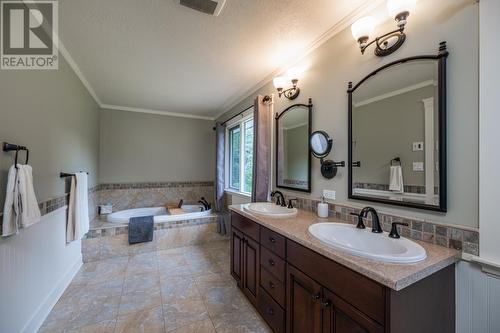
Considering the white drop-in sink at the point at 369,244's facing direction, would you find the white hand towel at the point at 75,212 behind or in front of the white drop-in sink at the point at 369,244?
in front

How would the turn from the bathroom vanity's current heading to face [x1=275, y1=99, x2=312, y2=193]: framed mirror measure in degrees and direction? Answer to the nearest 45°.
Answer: approximately 90° to its right

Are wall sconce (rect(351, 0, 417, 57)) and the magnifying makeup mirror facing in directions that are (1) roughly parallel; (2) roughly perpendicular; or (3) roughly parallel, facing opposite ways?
roughly parallel

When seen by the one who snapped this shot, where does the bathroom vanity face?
facing the viewer and to the left of the viewer

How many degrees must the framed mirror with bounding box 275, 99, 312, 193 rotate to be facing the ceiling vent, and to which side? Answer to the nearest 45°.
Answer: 0° — it already faces it

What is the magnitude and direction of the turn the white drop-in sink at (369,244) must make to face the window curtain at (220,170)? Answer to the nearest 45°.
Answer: approximately 90° to its right

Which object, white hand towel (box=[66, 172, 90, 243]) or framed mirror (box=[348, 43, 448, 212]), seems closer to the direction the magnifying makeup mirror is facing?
the white hand towel

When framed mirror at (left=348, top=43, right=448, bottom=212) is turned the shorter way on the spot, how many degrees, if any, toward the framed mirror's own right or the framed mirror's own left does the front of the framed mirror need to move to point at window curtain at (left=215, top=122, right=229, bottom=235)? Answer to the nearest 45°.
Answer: approximately 90° to the framed mirror's own right

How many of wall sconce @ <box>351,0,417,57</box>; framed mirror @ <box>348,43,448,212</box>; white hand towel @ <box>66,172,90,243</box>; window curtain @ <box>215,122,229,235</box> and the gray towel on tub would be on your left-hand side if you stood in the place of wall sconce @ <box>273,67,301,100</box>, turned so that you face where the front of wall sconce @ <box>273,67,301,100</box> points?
2

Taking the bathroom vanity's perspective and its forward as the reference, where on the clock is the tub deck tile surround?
The tub deck tile surround is roughly at 2 o'clock from the bathroom vanity.

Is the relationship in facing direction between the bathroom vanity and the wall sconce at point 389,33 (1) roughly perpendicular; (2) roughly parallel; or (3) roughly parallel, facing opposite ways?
roughly parallel

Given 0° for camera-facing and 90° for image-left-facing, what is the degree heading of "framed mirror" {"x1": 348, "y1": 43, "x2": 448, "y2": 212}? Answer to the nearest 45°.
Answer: approximately 45°

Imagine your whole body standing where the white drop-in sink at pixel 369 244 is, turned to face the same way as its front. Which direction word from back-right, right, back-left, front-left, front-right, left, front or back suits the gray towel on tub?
front-right
